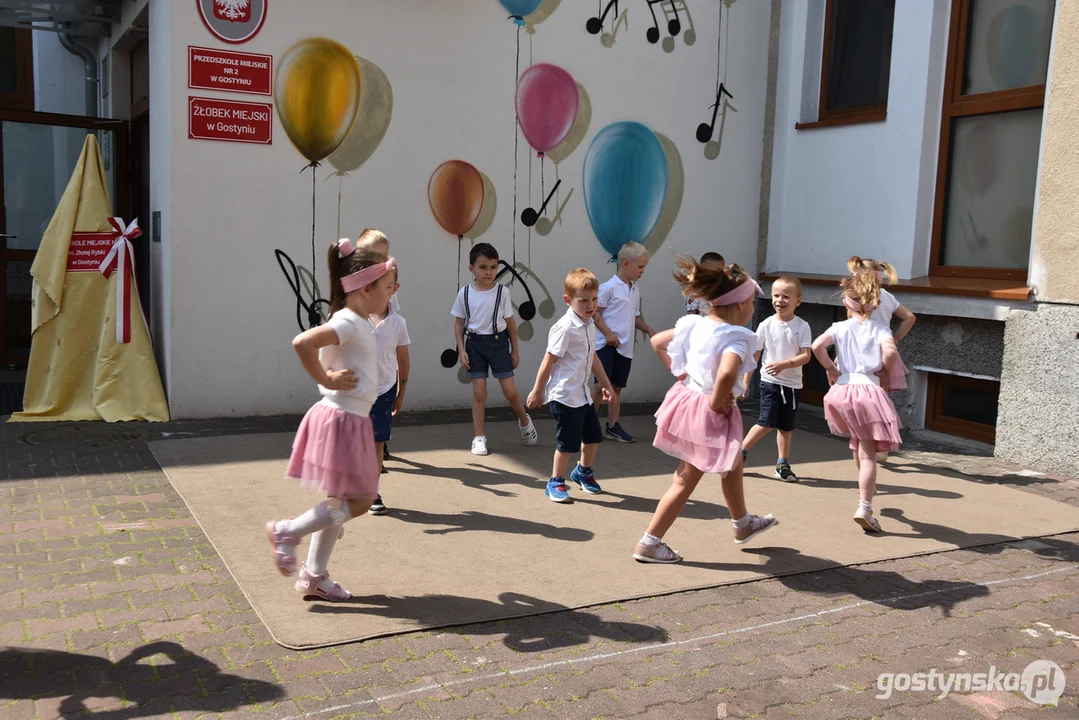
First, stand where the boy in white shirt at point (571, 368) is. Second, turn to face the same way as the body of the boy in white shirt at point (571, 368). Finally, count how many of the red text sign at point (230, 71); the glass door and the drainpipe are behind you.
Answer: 3

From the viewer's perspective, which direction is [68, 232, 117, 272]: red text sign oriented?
toward the camera

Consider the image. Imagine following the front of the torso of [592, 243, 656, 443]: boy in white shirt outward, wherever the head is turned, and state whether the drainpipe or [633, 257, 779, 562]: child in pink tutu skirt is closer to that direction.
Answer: the child in pink tutu skirt

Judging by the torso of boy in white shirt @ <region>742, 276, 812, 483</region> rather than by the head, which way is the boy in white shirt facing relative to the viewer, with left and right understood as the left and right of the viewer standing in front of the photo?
facing the viewer

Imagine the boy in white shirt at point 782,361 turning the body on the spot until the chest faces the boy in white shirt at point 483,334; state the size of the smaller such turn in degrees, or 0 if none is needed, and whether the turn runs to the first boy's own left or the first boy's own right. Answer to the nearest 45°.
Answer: approximately 90° to the first boy's own right

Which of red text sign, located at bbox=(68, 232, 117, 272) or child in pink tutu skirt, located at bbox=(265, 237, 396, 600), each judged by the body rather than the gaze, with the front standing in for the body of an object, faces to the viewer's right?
the child in pink tutu skirt

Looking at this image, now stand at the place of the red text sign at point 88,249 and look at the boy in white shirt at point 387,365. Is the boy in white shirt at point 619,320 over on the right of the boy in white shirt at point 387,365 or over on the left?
left

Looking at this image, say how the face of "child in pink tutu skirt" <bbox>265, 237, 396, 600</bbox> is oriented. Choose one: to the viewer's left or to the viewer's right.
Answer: to the viewer's right

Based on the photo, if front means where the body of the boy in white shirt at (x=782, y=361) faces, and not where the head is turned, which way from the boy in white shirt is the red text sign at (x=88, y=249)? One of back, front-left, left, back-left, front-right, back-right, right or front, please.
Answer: right

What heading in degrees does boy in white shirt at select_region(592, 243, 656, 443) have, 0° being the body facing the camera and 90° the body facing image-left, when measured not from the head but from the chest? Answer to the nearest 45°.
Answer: approximately 315°

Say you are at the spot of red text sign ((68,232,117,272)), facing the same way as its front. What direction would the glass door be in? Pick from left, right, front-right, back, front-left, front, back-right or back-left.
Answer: back
